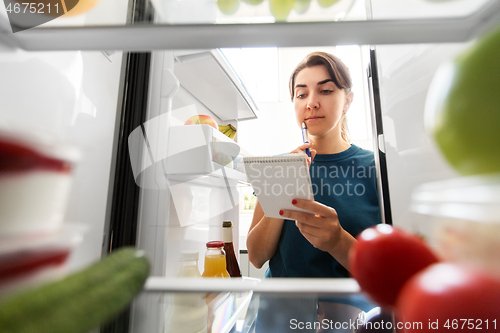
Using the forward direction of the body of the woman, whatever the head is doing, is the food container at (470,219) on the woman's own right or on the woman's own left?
on the woman's own left

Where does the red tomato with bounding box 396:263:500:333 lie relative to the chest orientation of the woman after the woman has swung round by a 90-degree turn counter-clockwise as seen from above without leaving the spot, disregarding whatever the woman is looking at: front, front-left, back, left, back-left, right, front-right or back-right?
front-right

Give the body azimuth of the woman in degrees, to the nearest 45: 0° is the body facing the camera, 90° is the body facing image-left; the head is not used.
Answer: approximately 45°

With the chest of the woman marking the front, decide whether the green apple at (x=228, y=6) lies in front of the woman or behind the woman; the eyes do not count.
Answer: in front

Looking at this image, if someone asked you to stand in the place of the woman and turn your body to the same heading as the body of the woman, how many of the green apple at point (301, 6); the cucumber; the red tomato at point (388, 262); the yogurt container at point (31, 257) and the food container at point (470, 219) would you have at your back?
0

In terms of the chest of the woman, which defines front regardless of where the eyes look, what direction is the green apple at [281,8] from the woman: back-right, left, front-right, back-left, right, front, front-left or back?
front-left

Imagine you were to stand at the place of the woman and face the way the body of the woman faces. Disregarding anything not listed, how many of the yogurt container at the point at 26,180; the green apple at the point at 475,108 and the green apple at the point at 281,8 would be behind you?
0

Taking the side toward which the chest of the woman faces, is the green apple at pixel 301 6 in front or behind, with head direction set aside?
in front

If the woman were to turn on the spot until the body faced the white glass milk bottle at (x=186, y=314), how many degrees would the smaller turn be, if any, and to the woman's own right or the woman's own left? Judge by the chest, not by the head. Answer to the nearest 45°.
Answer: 0° — they already face it

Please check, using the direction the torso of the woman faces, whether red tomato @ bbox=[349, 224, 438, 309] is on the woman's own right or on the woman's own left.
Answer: on the woman's own left
